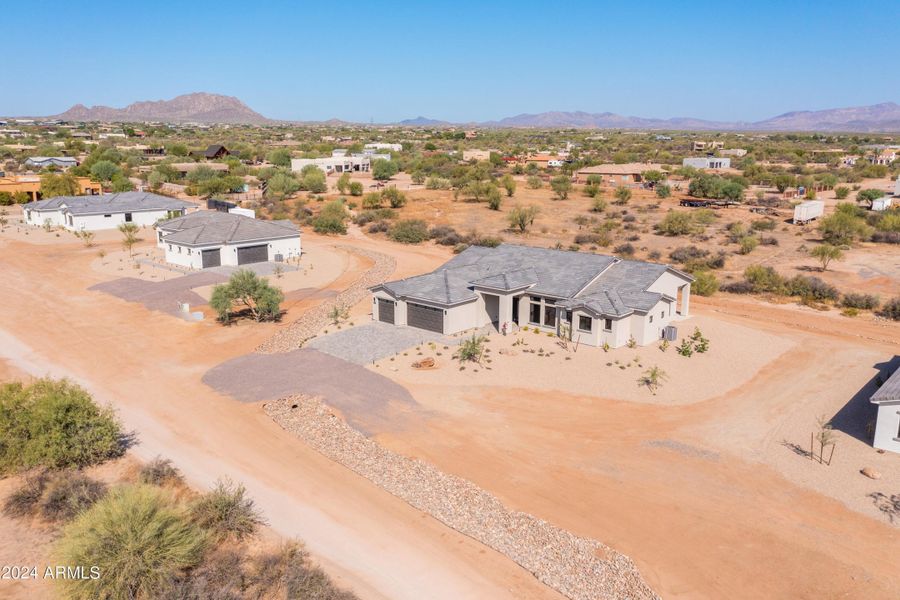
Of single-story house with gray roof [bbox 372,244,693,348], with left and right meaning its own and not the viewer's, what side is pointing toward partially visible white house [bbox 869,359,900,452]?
left

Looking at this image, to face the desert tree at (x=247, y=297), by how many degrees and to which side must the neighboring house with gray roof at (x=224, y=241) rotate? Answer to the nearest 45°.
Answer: approximately 45° to its left

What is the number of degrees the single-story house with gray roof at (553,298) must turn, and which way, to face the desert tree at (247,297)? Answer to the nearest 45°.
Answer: approximately 45° to its right

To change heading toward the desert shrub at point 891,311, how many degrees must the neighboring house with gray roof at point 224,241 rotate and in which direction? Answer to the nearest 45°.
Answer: approximately 90° to its left

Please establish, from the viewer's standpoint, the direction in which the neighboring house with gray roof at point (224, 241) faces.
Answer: facing the viewer and to the left of the viewer

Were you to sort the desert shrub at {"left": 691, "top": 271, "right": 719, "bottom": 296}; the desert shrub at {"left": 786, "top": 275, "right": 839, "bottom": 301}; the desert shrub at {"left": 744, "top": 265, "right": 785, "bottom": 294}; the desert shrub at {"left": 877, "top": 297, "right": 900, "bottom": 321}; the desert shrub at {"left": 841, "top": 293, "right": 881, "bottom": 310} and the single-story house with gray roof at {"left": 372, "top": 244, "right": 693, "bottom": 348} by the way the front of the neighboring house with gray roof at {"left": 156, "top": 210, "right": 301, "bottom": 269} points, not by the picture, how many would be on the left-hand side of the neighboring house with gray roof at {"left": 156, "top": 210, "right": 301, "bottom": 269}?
6

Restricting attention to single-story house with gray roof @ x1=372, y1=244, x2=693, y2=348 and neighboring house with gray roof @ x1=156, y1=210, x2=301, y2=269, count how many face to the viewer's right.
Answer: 0

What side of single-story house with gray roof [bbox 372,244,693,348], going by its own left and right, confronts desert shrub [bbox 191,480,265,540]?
front

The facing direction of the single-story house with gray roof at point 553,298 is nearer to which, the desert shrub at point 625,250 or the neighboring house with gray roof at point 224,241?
the neighboring house with gray roof

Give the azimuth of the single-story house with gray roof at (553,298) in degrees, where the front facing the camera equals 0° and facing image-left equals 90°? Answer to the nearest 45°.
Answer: approximately 45°

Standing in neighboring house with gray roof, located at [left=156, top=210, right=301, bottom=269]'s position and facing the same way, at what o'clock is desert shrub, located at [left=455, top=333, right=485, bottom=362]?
The desert shrub is roughly at 10 o'clock from the neighboring house with gray roof.

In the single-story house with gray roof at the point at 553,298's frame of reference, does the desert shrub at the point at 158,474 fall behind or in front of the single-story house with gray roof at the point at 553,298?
in front

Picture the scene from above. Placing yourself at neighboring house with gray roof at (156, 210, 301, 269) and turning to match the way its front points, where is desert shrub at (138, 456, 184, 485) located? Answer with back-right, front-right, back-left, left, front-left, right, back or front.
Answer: front-left

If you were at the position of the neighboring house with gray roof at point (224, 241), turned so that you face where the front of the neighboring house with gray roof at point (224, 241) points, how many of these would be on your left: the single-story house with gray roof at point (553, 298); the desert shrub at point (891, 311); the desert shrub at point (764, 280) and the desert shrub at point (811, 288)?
4

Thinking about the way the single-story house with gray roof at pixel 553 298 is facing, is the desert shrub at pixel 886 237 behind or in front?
behind
